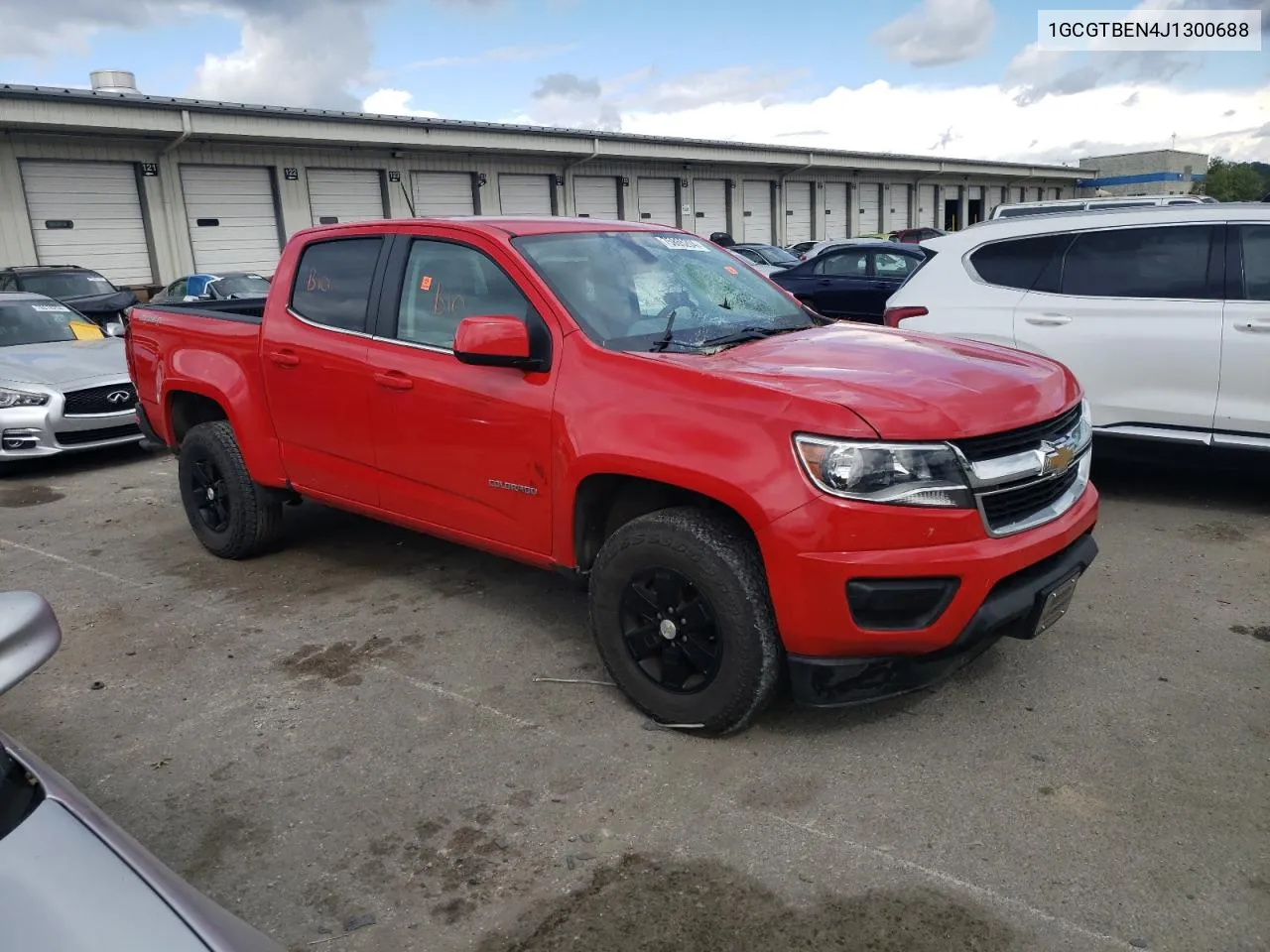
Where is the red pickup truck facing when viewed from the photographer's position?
facing the viewer and to the right of the viewer

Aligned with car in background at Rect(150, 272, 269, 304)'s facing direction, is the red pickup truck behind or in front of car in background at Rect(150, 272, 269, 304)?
in front

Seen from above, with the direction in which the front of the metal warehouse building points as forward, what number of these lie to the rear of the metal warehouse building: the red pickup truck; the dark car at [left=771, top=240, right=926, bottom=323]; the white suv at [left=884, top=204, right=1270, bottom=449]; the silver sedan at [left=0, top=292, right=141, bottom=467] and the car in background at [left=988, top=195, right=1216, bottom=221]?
0

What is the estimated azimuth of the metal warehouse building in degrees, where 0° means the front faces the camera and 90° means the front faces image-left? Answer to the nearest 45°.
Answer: approximately 315°

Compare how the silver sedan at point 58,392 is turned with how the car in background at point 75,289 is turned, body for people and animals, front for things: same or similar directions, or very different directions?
same or similar directions

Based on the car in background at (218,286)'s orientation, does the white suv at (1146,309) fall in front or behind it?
in front

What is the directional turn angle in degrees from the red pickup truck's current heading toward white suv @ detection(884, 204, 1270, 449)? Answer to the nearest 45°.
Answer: approximately 90° to its left

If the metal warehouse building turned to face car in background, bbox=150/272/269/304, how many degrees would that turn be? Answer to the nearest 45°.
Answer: approximately 45° to its right

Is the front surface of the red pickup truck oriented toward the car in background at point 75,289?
no

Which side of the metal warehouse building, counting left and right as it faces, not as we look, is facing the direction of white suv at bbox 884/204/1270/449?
front
